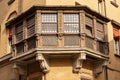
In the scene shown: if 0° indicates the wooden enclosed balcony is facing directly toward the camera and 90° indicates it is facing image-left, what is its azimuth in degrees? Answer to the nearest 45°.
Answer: approximately 0°
